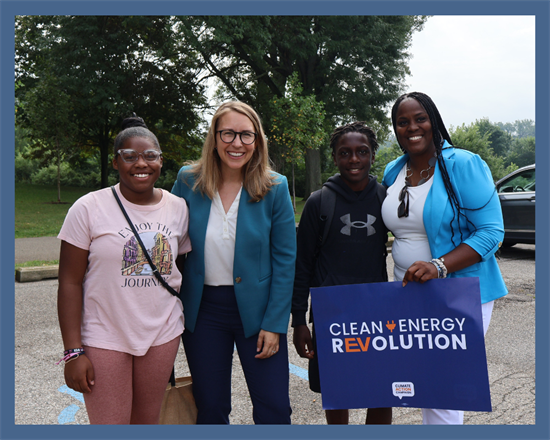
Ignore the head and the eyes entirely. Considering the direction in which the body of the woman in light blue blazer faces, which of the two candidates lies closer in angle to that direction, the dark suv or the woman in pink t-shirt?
the woman in pink t-shirt

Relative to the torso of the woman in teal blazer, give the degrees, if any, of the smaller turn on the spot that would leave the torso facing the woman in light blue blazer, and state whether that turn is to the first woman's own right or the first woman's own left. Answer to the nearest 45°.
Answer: approximately 90° to the first woman's own left

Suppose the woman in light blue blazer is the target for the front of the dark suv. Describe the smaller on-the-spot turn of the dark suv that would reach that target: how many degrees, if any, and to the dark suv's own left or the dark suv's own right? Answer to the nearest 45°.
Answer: approximately 90° to the dark suv's own left

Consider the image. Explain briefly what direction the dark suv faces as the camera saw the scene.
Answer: facing to the left of the viewer

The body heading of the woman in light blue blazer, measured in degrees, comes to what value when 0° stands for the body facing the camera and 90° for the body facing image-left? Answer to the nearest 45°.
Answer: approximately 45°
